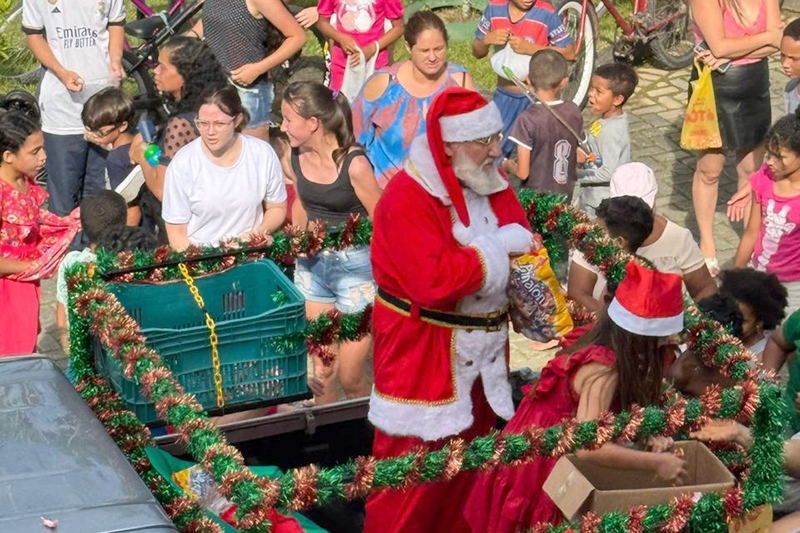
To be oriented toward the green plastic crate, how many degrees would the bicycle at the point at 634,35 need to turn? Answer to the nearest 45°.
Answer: approximately 45° to its left

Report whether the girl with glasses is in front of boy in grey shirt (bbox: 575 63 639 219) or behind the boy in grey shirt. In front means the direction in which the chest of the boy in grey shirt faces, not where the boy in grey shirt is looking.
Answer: in front

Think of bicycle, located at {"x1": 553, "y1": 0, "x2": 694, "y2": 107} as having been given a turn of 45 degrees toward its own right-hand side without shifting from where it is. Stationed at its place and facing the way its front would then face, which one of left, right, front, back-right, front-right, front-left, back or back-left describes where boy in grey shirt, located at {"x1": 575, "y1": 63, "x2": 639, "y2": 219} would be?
left

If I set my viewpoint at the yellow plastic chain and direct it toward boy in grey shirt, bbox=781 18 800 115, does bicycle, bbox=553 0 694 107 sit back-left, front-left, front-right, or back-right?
front-left
